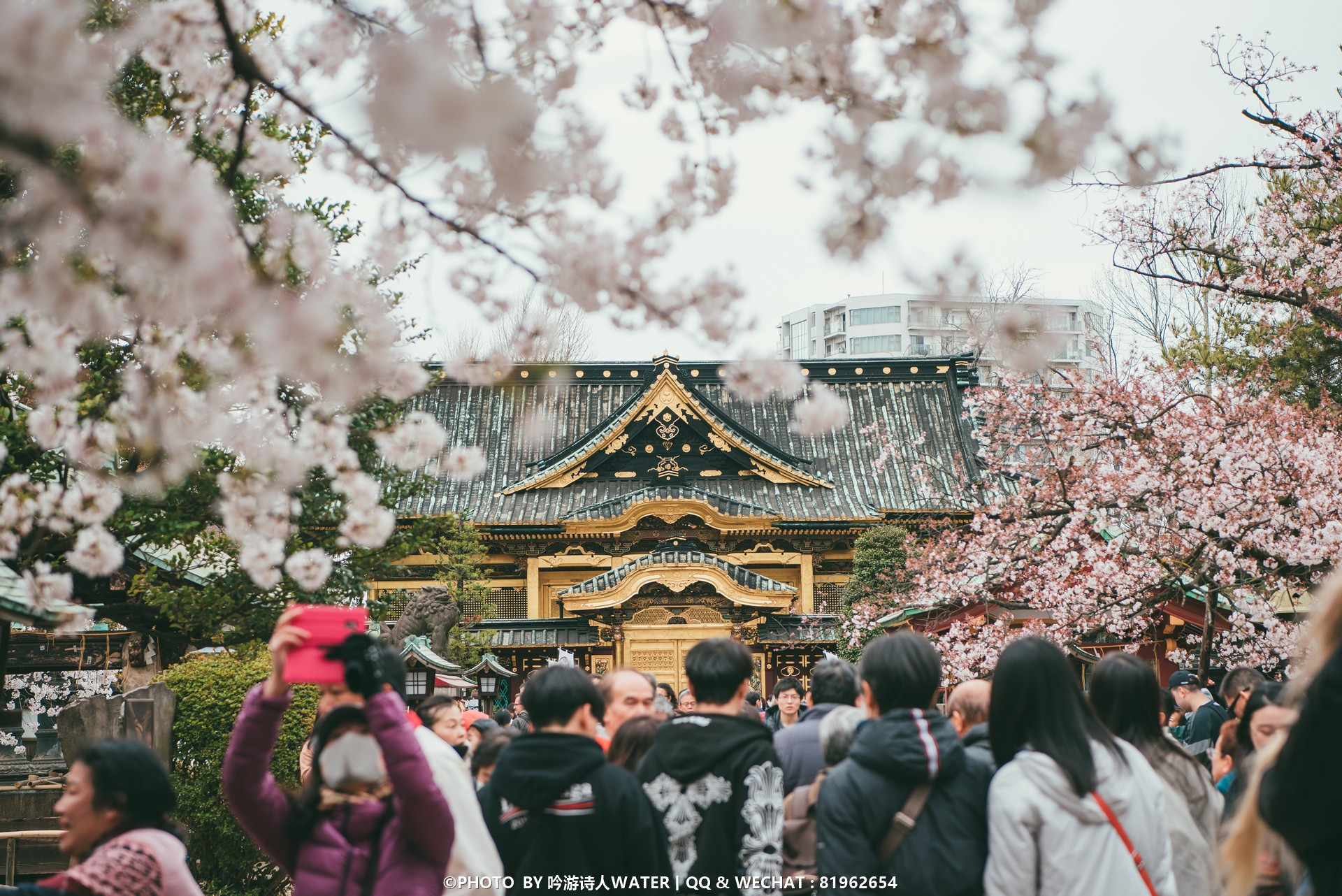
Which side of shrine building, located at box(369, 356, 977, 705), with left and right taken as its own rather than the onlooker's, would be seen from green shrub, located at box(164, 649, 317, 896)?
front

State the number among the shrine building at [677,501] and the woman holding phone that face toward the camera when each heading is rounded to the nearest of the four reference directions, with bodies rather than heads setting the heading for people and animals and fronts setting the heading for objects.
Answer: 2

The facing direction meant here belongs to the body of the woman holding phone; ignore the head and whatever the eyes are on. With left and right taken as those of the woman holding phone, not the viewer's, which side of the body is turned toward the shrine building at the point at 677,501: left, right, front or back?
back

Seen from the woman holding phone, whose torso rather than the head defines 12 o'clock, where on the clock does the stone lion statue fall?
The stone lion statue is roughly at 6 o'clock from the woman holding phone.

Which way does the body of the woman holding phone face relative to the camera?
toward the camera

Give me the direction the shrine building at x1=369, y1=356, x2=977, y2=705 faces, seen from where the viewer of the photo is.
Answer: facing the viewer

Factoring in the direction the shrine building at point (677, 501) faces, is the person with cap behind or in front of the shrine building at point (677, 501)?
in front

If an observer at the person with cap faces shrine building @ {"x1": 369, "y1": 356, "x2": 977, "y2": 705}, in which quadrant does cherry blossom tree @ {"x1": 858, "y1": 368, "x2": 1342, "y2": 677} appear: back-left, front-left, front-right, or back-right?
front-right

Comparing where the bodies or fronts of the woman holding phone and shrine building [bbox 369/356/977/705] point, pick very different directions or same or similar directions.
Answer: same or similar directions

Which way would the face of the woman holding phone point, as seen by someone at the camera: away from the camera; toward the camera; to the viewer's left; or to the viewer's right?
toward the camera
